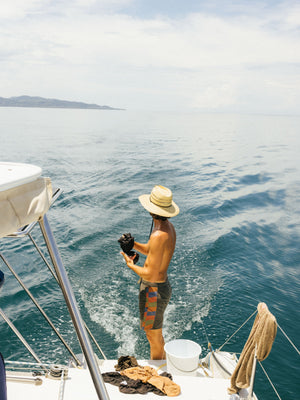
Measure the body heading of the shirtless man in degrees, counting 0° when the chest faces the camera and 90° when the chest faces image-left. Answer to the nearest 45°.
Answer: approximately 135°
